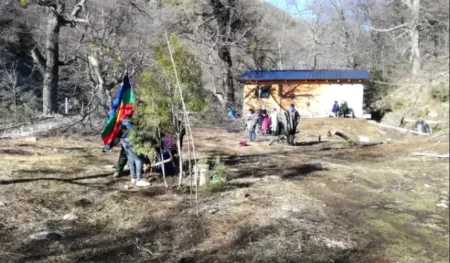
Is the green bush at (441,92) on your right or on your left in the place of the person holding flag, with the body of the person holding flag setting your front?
on your right

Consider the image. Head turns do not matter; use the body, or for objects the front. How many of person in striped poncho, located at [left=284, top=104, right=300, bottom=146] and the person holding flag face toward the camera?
1

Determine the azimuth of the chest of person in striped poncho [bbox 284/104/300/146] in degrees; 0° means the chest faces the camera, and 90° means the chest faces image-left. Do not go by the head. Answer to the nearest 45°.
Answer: approximately 0°

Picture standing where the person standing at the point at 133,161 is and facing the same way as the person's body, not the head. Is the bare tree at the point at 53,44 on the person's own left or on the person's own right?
on the person's own left
